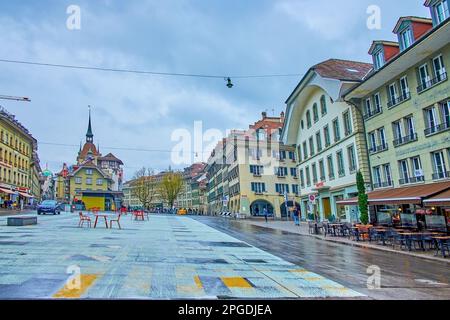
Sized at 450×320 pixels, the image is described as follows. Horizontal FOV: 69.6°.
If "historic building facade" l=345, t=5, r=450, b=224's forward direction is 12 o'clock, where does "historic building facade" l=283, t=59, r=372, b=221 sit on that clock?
"historic building facade" l=283, t=59, r=372, b=221 is roughly at 3 o'clock from "historic building facade" l=345, t=5, r=450, b=224.

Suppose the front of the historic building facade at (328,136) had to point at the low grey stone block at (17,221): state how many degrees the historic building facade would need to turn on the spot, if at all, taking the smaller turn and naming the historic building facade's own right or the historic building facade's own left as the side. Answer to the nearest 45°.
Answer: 0° — it already faces it

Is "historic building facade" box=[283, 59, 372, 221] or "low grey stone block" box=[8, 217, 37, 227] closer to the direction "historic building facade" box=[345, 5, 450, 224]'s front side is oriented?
the low grey stone block

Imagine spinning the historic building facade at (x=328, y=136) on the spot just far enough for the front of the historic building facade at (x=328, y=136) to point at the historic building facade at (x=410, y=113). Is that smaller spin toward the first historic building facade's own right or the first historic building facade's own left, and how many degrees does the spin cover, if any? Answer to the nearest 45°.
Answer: approximately 90° to the first historic building facade's own left

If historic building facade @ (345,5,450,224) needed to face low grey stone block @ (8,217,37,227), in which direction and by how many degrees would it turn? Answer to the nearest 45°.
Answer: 0° — it already faces it

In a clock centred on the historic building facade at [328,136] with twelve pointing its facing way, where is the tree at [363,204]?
The tree is roughly at 10 o'clock from the historic building facade.

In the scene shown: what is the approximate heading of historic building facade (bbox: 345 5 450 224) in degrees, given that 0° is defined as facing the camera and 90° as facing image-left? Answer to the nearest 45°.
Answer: approximately 45°

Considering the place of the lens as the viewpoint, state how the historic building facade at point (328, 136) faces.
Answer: facing the viewer and to the left of the viewer

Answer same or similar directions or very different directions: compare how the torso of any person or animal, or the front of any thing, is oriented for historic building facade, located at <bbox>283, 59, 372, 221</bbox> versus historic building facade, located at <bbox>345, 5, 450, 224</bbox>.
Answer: same or similar directions

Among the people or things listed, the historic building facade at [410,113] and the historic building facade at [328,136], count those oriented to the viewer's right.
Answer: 0

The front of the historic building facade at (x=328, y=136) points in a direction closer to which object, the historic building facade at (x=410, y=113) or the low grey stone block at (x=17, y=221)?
the low grey stone block

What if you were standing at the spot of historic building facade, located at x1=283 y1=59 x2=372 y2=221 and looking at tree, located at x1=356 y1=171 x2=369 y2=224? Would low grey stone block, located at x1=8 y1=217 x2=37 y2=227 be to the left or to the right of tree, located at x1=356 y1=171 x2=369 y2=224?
right
